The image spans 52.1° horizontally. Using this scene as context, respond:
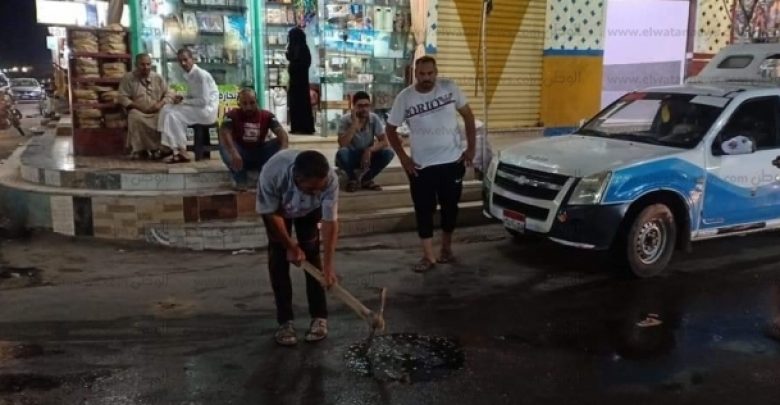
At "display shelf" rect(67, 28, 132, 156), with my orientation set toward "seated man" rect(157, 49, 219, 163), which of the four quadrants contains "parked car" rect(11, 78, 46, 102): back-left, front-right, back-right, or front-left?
back-left

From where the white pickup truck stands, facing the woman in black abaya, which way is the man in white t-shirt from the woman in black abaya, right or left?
left

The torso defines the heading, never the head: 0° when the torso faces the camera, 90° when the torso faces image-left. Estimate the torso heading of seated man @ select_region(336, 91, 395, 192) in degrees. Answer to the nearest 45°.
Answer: approximately 0°

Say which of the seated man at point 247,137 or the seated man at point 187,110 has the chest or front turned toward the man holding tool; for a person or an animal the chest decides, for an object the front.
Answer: the seated man at point 247,137
